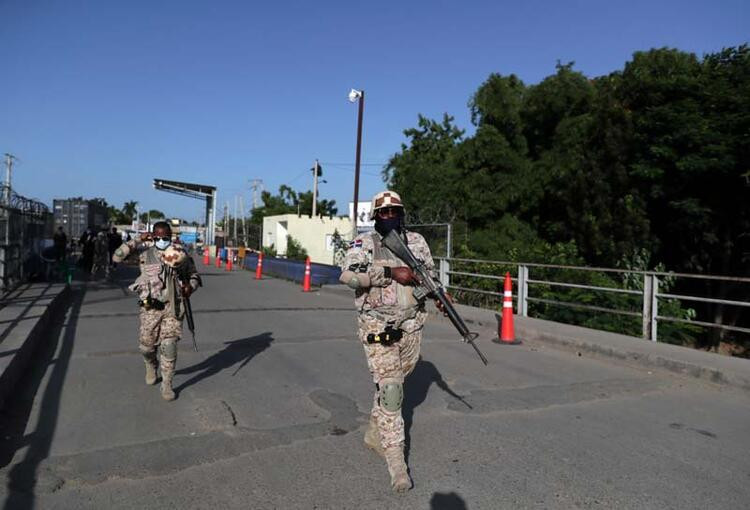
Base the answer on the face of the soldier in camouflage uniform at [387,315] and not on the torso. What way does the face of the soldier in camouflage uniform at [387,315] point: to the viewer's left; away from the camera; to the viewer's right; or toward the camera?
toward the camera

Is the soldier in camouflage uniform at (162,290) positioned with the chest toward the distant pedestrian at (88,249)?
no

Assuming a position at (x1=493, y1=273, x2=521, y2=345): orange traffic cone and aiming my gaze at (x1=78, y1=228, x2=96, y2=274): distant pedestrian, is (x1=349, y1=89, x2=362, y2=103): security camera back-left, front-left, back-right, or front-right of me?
front-right

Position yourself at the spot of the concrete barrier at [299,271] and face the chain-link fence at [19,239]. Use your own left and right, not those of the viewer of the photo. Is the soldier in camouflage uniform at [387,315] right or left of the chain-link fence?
left

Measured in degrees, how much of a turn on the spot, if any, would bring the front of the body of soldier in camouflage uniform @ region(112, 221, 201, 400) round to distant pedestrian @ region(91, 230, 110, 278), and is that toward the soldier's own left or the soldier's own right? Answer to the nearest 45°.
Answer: approximately 180°

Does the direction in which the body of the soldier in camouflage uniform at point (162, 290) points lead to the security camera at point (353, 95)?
no

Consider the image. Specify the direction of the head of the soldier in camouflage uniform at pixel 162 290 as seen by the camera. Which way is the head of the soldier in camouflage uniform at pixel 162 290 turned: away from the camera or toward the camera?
toward the camera

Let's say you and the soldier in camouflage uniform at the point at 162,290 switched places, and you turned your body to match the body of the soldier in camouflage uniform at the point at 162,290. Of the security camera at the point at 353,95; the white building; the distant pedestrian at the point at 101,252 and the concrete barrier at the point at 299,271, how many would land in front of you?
0

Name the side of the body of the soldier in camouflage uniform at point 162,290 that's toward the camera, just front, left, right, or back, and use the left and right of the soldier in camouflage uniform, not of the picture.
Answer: front

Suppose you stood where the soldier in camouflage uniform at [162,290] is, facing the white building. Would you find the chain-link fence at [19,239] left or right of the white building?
left

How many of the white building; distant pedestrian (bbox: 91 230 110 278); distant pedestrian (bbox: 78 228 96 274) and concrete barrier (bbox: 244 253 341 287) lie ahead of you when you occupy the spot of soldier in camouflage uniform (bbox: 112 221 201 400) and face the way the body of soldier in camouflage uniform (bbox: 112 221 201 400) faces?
0

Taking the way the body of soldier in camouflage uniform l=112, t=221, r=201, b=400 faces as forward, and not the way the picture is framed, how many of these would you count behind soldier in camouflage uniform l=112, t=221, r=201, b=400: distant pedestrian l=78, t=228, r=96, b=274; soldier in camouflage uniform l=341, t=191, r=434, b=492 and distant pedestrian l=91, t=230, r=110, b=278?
2

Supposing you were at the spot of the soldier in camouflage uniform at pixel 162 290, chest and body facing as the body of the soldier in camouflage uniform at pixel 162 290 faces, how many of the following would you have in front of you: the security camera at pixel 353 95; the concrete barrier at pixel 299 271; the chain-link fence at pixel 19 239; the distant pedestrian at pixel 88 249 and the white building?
0

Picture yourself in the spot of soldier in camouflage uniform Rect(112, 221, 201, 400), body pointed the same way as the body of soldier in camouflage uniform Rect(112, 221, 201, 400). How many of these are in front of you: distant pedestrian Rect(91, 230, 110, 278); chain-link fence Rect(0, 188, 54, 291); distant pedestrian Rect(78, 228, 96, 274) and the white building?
0

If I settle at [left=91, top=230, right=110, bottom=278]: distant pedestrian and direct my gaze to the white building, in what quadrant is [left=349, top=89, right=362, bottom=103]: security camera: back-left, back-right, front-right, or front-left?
front-right
